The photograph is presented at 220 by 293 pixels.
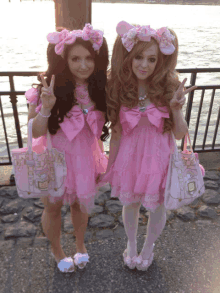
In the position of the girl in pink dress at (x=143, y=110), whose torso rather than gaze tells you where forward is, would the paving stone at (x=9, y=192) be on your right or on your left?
on your right

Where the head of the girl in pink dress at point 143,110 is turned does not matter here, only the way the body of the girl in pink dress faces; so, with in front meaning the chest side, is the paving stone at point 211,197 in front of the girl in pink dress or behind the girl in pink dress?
behind

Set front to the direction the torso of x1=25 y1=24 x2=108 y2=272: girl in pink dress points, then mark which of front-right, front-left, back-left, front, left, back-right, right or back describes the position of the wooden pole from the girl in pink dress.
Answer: back

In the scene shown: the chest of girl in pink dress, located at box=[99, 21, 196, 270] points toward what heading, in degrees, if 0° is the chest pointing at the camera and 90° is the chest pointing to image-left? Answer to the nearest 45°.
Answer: approximately 0°

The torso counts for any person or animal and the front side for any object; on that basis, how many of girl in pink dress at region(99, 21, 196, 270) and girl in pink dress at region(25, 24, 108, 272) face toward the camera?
2
